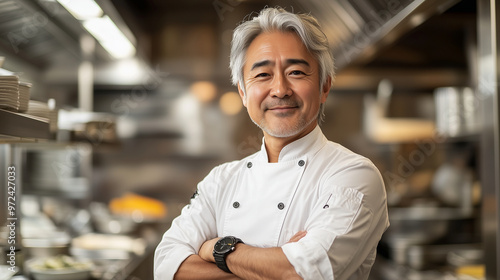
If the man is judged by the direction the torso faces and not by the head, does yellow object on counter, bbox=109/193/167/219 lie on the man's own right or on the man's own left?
on the man's own right

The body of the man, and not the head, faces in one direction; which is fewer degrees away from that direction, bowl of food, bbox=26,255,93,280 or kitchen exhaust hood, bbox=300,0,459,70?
the bowl of food

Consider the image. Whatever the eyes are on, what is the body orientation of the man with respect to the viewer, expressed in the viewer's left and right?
facing the viewer and to the left of the viewer

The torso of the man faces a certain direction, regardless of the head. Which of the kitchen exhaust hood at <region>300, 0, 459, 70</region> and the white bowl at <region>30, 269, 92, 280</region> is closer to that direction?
the white bowl

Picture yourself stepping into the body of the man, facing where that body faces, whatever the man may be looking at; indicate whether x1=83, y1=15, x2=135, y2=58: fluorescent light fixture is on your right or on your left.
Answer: on your right

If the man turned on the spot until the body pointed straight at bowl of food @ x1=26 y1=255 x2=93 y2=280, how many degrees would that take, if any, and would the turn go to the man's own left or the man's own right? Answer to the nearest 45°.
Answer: approximately 90° to the man's own right

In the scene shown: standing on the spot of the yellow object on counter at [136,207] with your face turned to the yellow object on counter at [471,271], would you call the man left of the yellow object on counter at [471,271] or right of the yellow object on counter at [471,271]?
right

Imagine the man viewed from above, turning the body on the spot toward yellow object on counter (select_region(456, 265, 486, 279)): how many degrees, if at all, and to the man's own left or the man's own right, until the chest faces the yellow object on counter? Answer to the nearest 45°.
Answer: approximately 180°

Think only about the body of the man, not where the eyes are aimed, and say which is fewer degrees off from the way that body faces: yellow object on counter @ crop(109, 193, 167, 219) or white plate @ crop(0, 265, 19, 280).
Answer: the white plate
